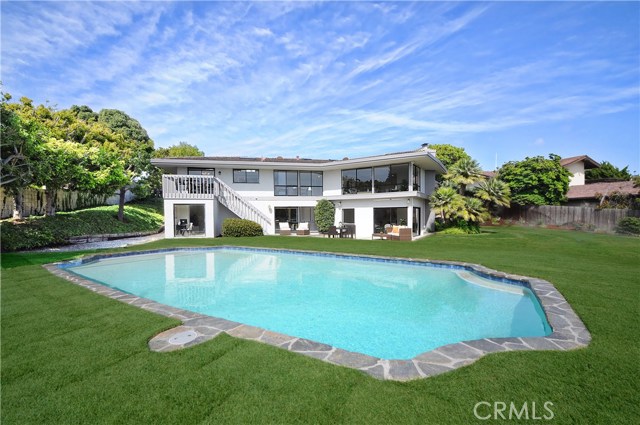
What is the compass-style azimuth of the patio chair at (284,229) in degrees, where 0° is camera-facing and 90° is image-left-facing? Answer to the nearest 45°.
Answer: approximately 315°

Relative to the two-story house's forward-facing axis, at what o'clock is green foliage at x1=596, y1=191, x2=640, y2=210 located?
The green foliage is roughly at 9 o'clock from the two-story house.

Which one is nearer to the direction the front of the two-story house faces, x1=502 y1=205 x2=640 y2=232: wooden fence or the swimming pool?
the swimming pool

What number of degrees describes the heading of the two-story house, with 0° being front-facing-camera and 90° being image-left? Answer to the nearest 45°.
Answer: approximately 0°

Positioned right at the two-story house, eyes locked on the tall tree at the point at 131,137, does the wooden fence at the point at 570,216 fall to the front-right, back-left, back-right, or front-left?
back-right

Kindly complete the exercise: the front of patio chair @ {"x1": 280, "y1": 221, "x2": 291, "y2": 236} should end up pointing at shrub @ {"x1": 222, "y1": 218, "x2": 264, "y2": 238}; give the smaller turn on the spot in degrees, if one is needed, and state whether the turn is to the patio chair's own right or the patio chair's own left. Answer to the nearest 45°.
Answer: approximately 90° to the patio chair's own right

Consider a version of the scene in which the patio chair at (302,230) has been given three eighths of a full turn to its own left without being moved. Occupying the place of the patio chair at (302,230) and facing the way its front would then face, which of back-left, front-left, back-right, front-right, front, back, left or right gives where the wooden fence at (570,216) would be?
front

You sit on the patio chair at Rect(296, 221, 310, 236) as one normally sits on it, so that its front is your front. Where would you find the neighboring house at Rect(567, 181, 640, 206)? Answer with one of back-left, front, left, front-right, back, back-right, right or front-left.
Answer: back-left

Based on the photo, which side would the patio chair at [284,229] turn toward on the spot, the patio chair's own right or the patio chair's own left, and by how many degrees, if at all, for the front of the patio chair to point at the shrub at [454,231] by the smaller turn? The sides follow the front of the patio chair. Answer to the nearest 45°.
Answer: approximately 45° to the patio chair's own left

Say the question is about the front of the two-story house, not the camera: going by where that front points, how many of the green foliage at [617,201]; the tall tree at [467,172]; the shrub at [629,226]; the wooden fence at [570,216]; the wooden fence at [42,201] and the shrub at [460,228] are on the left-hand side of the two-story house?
5

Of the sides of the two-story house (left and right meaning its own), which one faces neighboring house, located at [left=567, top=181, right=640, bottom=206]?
left

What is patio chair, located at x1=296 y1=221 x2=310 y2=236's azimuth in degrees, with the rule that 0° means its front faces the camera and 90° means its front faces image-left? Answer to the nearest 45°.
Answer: approximately 45°

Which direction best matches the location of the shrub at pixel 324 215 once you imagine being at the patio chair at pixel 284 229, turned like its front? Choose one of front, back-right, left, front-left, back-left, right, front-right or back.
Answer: front-left
